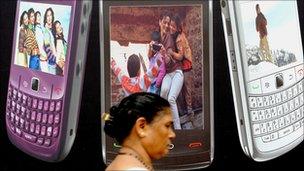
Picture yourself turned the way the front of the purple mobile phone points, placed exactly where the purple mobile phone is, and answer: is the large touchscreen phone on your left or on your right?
on your left

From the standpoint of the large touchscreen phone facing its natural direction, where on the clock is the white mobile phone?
The white mobile phone is roughly at 9 o'clock from the large touchscreen phone.
